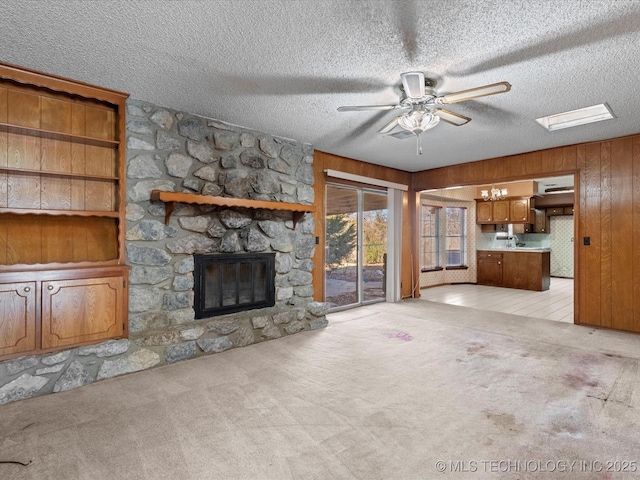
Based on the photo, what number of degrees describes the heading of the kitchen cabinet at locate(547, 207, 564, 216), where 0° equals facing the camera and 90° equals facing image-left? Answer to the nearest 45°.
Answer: approximately 0°

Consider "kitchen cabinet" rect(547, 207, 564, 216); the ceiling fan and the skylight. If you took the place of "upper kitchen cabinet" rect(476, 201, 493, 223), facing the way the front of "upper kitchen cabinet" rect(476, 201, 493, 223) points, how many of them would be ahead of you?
2

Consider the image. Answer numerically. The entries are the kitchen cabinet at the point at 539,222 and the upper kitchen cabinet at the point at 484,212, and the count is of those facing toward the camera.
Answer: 2

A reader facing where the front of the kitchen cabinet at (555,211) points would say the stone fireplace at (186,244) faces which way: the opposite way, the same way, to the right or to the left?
to the left

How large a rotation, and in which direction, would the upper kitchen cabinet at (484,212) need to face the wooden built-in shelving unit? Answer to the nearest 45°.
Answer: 0° — it already faces it

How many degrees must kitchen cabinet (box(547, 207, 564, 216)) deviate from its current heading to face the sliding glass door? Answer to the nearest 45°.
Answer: approximately 45° to its right

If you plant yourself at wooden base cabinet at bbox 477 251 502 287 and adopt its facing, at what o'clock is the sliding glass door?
The sliding glass door is roughly at 1 o'clock from the wooden base cabinet.

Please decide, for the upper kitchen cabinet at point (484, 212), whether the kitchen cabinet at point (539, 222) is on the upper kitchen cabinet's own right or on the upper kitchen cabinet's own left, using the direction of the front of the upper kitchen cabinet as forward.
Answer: on the upper kitchen cabinet's own left

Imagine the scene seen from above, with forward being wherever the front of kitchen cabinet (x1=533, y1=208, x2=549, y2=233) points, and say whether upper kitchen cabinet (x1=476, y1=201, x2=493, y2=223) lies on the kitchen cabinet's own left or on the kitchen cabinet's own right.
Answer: on the kitchen cabinet's own right
